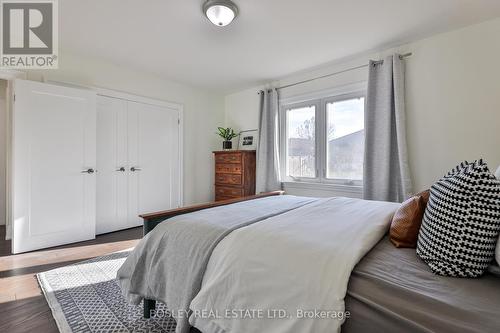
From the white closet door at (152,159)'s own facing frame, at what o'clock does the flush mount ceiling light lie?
The flush mount ceiling light is roughly at 1 o'clock from the white closet door.

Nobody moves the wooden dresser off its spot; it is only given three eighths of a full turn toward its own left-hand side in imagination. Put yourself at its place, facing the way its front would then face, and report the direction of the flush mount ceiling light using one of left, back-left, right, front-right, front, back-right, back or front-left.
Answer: right

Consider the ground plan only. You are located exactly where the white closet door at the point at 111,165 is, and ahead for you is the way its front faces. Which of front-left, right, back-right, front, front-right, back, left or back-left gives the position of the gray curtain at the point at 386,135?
front

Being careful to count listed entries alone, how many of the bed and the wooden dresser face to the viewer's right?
0

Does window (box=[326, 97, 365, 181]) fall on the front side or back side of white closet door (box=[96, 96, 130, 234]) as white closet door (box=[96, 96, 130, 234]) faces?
on the front side

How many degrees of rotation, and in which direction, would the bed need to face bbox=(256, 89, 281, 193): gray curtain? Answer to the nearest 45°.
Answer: approximately 45° to its right

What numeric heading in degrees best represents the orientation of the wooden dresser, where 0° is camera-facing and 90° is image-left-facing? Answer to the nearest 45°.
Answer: approximately 45°

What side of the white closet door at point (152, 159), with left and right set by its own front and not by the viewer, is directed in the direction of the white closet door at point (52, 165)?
right

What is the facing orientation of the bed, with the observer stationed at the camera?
facing away from the viewer and to the left of the viewer

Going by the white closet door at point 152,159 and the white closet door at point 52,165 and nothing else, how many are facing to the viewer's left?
0

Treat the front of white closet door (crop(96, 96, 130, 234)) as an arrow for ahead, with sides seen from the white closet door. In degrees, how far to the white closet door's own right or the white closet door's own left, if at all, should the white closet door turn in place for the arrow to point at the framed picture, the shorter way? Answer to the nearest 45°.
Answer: approximately 45° to the white closet door's own left

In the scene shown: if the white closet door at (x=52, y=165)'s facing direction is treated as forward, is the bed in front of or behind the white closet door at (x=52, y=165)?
in front

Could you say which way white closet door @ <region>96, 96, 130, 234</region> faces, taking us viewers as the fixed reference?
facing the viewer and to the right of the viewer

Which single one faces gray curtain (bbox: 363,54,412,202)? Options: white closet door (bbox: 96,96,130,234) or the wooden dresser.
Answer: the white closet door

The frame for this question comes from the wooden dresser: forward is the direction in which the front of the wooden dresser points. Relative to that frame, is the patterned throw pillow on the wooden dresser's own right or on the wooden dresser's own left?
on the wooden dresser's own left

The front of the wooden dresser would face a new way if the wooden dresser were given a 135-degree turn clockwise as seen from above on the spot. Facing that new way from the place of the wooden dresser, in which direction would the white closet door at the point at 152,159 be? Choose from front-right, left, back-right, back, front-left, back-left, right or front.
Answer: left
